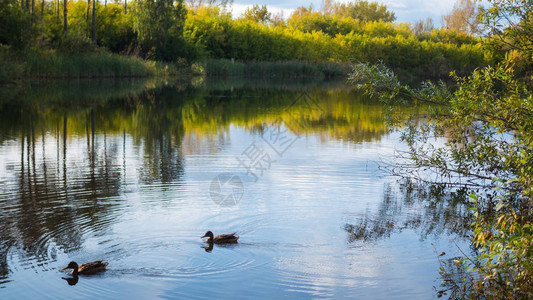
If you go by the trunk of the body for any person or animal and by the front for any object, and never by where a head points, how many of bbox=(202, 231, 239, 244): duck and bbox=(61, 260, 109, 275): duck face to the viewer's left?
2

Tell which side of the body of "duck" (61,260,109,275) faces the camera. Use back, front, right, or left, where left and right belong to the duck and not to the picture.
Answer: left

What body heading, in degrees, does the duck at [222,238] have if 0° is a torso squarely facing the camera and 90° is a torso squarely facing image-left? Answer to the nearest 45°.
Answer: approximately 90°

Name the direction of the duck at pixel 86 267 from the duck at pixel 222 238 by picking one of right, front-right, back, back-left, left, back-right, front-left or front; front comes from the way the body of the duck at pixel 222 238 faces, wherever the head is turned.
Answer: front-left
